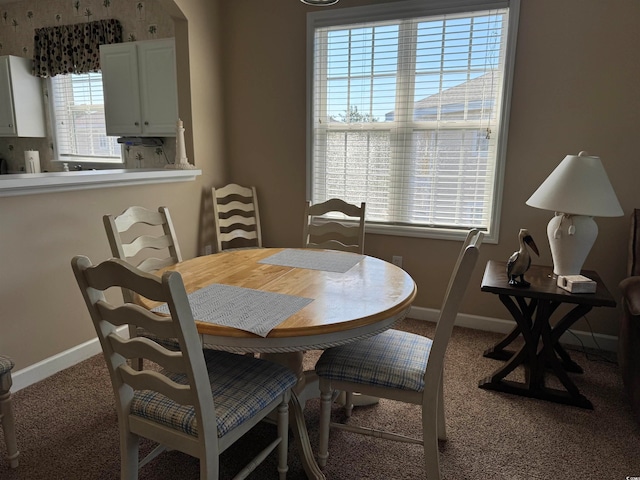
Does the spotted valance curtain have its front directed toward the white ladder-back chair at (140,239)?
yes

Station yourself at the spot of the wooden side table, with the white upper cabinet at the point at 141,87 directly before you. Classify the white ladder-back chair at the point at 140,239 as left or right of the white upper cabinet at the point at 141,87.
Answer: left

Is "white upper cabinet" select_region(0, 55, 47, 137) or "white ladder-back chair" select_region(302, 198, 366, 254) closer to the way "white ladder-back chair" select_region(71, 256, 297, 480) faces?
the white ladder-back chair

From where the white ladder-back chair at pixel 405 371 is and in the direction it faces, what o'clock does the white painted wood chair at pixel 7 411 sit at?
The white painted wood chair is roughly at 12 o'clock from the white ladder-back chair.

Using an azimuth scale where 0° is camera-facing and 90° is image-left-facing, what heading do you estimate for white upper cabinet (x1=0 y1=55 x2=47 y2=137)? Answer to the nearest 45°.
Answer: approximately 45°

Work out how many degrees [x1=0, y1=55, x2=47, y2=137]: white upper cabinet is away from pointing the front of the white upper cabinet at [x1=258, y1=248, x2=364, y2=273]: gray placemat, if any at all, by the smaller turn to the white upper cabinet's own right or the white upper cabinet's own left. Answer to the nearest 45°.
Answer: approximately 45° to the white upper cabinet's own left

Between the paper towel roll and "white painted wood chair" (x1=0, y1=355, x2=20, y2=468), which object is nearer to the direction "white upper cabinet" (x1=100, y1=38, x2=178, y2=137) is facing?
the white painted wood chair

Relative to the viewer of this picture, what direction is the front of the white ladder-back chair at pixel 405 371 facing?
facing to the left of the viewer

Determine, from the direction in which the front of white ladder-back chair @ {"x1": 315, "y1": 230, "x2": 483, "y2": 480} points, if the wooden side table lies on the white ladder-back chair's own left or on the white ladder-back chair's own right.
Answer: on the white ladder-back chair's own right
